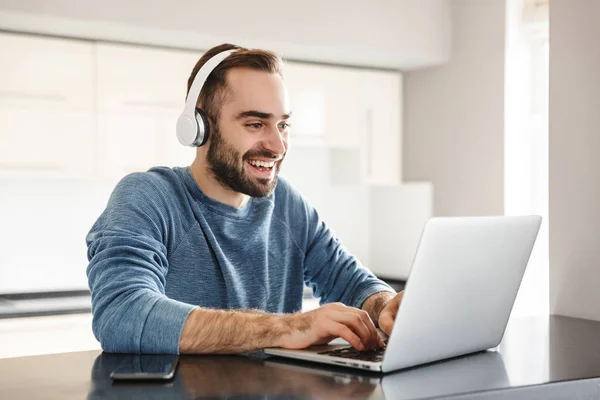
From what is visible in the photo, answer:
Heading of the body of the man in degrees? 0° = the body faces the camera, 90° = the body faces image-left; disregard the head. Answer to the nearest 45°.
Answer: approximately 315°

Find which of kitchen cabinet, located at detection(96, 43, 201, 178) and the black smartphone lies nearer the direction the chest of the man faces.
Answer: the black smartphone

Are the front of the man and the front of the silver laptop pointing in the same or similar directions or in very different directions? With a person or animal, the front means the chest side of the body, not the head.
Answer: very different directions

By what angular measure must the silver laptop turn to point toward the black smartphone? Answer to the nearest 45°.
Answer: approximately 45° to its left

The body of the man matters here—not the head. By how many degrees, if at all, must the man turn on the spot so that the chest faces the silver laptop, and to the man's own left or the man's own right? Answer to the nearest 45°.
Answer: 0° — they already face it

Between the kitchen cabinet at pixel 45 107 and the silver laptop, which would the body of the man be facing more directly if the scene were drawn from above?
the silver laptop

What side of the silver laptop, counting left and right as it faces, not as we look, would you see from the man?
front

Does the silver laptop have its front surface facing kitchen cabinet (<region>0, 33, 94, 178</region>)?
yes

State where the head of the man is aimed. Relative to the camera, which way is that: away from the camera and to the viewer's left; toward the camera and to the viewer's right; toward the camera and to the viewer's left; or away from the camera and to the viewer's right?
toward the camera and to the viewer's right

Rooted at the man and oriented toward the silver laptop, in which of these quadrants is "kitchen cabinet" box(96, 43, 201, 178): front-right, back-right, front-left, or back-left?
back-left

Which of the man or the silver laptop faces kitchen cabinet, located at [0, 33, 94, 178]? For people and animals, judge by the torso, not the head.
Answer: the silver laptop

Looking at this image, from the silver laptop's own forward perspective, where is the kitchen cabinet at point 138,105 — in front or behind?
in front

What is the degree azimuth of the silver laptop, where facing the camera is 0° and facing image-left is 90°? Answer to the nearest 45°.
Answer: approximately 135°
